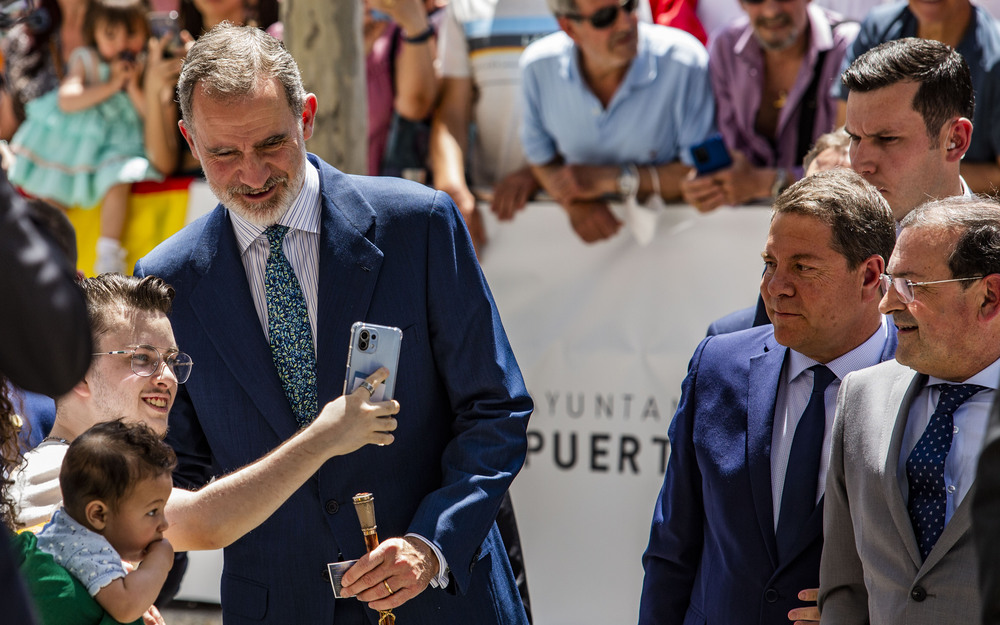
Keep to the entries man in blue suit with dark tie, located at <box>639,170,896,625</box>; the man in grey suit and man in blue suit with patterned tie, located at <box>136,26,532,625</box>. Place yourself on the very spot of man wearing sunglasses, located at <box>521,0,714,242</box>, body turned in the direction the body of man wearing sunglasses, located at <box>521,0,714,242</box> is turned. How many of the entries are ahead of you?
3

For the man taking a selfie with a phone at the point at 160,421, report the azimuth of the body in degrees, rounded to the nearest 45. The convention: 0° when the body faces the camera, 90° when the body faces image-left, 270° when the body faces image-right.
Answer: approximately 315°

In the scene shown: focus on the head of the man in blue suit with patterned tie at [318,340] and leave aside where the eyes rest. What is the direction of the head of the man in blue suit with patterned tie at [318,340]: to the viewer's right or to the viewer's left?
to the viewer's left

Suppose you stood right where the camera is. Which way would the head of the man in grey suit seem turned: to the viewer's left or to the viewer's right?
to the viewer's left

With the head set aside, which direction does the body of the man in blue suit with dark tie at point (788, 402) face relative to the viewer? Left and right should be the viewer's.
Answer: facing the viewer and to the left of the viewer

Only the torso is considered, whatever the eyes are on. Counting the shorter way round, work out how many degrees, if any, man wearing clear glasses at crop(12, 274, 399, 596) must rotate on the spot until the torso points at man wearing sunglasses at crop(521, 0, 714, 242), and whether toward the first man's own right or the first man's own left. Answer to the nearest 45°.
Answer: approximately 90° to the first man's own left

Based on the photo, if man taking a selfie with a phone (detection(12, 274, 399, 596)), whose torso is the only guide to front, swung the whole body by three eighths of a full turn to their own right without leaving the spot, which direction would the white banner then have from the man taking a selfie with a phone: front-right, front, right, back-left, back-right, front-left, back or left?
back-right

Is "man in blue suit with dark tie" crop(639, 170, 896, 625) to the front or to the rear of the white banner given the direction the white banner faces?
to the front

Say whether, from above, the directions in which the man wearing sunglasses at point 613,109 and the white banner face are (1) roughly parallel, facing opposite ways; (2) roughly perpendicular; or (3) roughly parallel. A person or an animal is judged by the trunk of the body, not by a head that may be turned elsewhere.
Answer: roughly parallel

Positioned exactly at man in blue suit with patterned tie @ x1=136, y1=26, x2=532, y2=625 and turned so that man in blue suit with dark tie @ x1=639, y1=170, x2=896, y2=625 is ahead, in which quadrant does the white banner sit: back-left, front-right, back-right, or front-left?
front-left

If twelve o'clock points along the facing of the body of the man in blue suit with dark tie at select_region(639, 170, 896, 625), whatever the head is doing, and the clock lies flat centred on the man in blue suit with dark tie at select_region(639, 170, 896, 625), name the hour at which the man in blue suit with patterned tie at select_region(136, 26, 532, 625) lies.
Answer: the man in blue suit with patterned tie at select_region(136, 26, 532, 625) is roughly at 1 o'clock from the man in blue suit with dark tie at select_region(639, 170, 896, 625).

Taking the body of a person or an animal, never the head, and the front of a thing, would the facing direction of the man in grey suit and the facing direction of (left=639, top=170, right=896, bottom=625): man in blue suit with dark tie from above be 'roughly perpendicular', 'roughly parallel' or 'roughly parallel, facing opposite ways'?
roughly parallel

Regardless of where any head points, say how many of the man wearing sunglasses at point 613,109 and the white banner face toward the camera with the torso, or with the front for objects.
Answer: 2

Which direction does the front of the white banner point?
toward the camera

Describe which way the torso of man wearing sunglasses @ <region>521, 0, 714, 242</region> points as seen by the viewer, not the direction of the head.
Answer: toward the camera

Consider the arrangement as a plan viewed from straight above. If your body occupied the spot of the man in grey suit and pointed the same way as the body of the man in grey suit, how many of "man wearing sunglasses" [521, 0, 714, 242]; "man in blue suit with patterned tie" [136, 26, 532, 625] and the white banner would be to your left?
0
